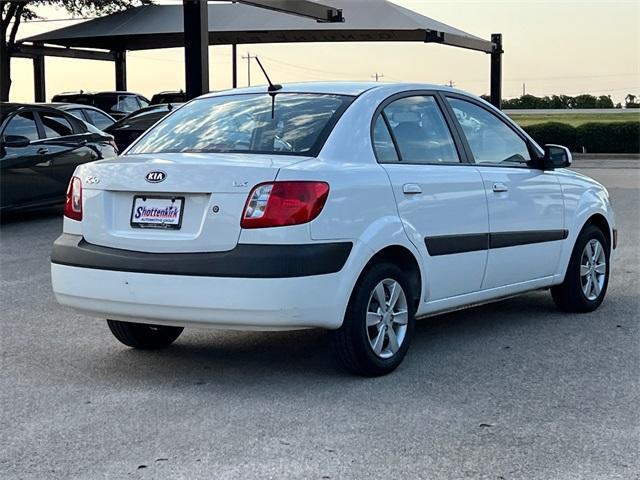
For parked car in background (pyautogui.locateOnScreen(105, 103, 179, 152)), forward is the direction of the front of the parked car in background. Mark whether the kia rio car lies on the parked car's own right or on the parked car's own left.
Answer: on the parked car's own left

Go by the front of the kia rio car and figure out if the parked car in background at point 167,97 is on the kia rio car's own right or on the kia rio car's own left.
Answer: on the kia rio car's own left

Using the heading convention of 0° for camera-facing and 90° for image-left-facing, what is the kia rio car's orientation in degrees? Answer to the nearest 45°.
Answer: approximately 225°

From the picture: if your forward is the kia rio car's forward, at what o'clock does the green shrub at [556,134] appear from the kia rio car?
The green shrub is roughly at 11 o'clock from the kia rio car.

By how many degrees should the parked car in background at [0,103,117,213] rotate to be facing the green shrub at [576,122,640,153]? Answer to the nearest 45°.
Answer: approximately 180°

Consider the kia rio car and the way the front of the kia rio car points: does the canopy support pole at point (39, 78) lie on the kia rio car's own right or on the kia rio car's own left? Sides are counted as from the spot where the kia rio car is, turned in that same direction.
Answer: on the kia rio car's own left

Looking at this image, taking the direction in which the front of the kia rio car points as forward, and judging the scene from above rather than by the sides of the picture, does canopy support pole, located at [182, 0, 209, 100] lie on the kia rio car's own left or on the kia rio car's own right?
on the kia rio car's own left

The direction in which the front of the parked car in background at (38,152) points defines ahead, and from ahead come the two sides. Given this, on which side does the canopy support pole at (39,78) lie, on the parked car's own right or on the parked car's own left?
on the parked car's own right

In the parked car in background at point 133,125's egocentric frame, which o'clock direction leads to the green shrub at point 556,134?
The green shrub is roughly at 6 o'clock from the parked car in background.

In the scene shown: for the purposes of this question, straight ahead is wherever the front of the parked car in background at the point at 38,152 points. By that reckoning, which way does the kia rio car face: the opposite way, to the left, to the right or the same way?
the opposite way
